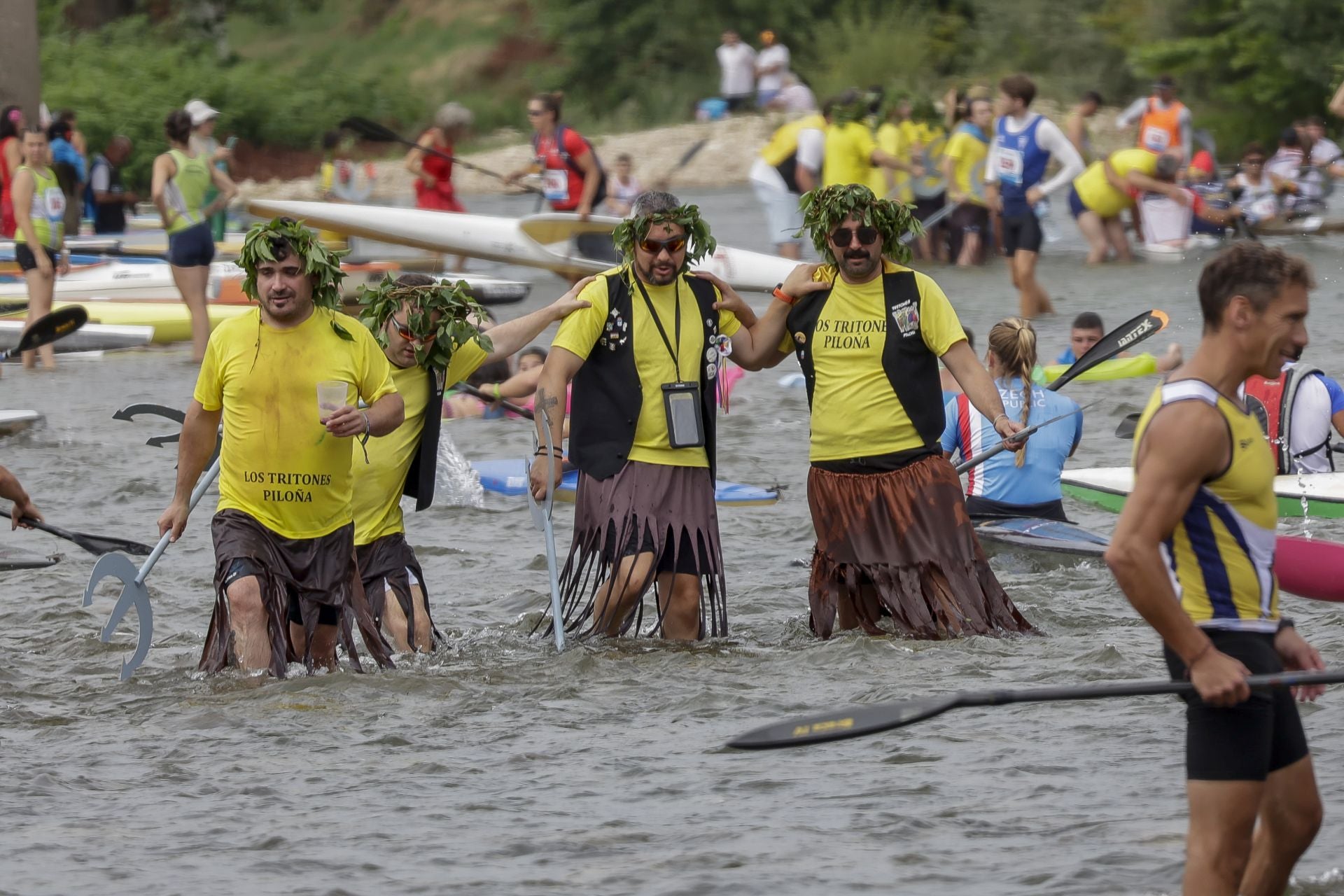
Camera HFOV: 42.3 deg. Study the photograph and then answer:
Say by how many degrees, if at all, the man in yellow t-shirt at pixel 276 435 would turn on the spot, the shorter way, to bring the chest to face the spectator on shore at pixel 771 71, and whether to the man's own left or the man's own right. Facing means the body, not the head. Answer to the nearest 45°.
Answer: approximately 180°

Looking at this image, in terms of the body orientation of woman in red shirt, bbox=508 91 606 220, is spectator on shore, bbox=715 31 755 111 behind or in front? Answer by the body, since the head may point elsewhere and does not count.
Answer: behind

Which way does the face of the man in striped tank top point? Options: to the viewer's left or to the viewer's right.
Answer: to the viewer's right

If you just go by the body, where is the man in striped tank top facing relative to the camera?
to the viewer's right

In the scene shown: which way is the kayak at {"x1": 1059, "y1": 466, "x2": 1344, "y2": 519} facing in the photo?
to the viewer's left

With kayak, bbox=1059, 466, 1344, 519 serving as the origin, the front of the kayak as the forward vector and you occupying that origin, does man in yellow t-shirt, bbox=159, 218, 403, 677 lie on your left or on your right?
on your left
